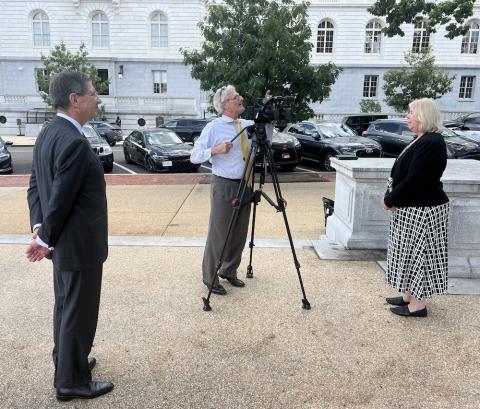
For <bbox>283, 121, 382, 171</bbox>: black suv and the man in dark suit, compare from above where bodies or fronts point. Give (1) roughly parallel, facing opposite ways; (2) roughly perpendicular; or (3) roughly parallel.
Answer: roughly perpendicular

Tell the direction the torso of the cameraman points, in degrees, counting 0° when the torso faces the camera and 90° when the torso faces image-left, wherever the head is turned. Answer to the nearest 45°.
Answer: approximately 315°

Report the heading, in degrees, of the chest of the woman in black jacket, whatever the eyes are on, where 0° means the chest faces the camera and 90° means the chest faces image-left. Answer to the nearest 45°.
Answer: approximately 90°

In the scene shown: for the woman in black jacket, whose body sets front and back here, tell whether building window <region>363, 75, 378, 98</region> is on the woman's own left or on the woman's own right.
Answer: on the woman's own right

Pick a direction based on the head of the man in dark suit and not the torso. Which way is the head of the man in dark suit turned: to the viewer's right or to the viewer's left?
to the viewer's right

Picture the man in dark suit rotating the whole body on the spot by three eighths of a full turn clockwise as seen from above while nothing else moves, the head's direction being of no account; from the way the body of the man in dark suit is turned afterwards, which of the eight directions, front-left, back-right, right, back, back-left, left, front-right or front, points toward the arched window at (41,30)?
back-right

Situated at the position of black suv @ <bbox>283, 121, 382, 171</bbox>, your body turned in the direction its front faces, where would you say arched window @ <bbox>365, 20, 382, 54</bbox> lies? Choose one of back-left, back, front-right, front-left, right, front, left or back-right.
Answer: back-left

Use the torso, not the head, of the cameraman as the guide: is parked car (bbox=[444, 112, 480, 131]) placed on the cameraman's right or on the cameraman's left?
on the cameraman's left

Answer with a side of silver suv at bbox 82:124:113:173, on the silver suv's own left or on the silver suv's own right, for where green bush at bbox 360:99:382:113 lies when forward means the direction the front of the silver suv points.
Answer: on the silver suv's own left

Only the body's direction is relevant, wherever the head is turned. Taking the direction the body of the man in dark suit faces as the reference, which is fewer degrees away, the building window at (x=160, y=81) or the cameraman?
the cameraman

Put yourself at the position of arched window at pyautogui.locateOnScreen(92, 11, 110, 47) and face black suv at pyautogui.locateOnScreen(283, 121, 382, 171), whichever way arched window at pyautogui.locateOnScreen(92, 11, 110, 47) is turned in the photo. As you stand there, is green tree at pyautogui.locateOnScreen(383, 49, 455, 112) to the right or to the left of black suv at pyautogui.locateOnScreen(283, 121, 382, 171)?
left
